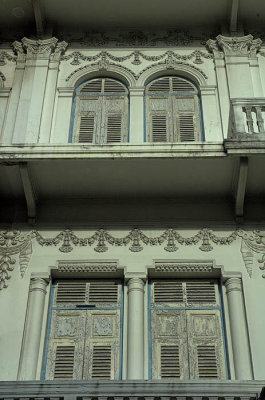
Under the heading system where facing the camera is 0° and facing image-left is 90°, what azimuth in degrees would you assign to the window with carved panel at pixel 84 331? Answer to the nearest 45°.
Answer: approximately 0°

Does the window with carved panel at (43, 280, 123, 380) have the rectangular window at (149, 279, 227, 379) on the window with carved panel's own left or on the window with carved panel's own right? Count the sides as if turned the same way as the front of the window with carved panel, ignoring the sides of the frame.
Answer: on the window with carved panel's own left

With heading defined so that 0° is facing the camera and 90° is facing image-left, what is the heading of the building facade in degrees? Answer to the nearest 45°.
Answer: approximately 0°
